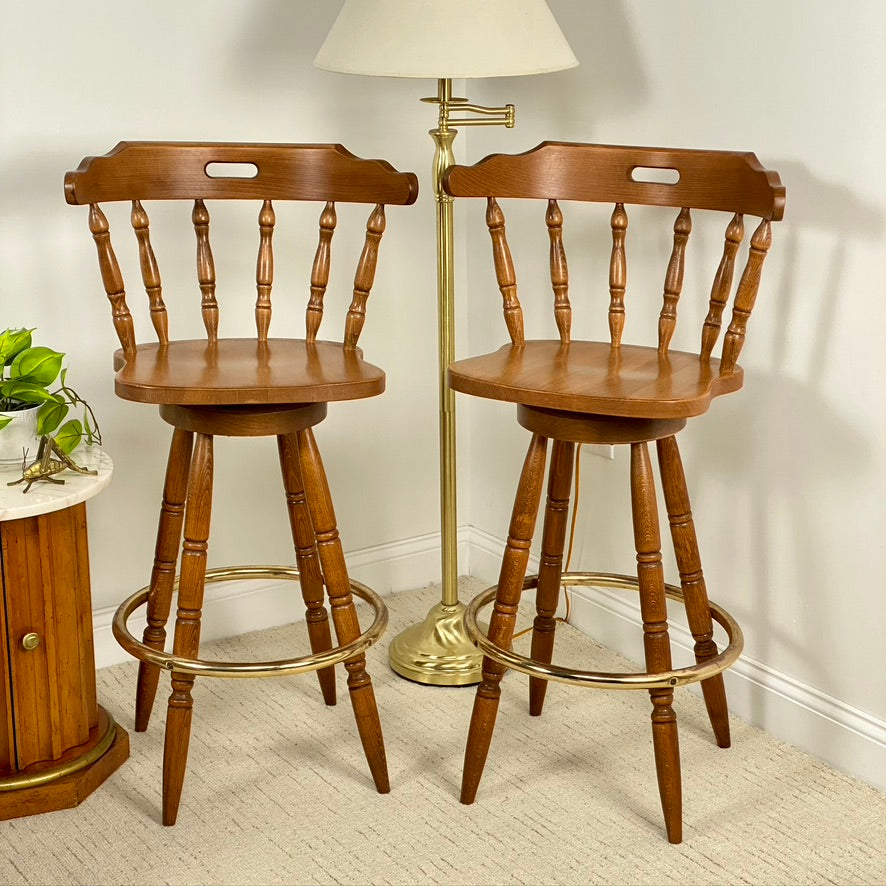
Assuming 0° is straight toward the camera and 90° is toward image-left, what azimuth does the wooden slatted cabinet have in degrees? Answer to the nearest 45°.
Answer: approximately 0°

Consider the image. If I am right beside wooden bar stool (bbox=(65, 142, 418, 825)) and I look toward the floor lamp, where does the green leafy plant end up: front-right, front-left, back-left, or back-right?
back-left
